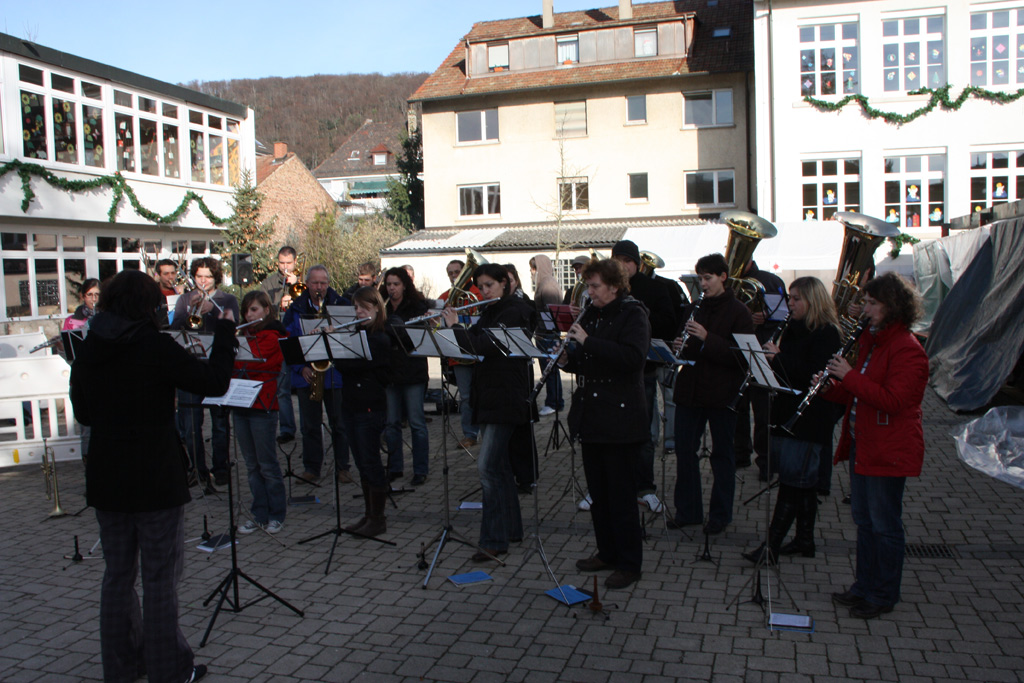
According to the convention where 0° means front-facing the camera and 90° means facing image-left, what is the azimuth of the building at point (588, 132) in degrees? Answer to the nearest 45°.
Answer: approximately 0°

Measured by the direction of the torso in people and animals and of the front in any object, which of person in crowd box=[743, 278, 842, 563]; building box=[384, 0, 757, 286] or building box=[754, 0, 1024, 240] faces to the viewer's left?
the person in crowd

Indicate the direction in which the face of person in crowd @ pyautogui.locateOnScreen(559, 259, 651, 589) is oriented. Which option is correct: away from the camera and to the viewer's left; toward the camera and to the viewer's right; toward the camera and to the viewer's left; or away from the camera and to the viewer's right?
toward the camera and to the viewer's left

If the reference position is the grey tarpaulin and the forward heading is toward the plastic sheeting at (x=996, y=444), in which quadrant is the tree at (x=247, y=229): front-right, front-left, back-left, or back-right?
back-right

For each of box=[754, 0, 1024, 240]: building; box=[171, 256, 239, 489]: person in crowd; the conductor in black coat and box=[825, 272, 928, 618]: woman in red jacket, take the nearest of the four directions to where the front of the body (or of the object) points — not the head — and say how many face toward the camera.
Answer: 2

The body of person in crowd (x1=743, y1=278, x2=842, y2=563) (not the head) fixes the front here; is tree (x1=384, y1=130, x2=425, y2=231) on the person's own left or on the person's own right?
on the person's own right

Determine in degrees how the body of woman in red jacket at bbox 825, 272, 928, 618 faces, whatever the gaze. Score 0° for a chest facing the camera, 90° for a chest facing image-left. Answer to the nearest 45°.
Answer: approximately 90°

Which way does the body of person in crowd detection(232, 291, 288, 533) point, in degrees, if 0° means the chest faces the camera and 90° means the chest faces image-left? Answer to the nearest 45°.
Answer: approximately 45°

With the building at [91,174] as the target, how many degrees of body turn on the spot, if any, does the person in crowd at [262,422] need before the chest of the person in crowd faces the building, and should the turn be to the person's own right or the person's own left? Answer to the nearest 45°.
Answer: approximately 135° to the person's own right

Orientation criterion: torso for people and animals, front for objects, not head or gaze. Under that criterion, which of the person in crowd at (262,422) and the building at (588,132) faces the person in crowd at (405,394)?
the building

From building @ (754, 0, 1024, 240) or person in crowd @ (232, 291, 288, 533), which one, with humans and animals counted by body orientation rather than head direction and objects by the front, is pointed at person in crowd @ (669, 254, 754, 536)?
the building
